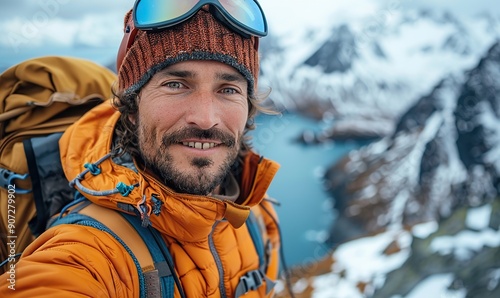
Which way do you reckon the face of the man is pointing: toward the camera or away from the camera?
toward the camera

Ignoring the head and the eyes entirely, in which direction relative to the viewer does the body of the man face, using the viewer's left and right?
facing the viewer and to the right of the viewer
